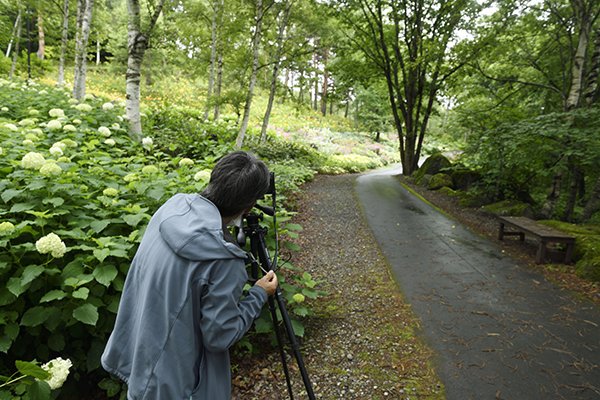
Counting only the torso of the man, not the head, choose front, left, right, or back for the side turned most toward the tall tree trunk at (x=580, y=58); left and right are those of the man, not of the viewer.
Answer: front

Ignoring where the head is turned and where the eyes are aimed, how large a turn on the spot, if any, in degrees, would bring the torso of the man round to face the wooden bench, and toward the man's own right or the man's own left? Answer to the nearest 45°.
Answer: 0° — they already face it

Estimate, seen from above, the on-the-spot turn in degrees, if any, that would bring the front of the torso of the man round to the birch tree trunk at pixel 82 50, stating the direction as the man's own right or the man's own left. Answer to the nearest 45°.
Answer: approximately 45° to the man's own left

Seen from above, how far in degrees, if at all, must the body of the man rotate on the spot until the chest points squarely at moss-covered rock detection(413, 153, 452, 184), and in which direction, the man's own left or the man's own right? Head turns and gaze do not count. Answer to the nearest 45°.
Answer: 0° — they already face it

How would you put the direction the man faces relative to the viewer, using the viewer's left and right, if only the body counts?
facing away from the viewer and to the right of the viewer

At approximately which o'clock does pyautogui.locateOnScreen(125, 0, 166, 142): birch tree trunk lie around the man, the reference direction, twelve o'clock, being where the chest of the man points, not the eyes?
The birch tree trunk is roughly at 10 o'clock from the man.

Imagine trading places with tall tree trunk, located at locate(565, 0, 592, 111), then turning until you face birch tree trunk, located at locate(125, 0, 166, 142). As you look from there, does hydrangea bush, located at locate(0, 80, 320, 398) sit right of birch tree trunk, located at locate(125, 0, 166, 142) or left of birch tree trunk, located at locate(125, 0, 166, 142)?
left

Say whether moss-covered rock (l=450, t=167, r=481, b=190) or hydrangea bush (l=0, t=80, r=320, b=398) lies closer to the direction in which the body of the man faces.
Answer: the moss-covered rock

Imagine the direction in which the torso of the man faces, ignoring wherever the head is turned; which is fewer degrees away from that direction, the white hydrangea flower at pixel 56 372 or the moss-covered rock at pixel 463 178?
the moss-covered rock

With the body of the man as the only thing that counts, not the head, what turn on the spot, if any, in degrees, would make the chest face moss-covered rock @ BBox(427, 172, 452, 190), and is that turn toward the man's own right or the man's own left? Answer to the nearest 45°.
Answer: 0° — they already face it

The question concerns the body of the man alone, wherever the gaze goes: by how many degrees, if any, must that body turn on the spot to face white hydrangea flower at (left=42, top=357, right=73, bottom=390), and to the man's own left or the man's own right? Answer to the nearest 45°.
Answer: approximately 90° to the man's own left

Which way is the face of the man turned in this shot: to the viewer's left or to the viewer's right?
to the viewer's right
